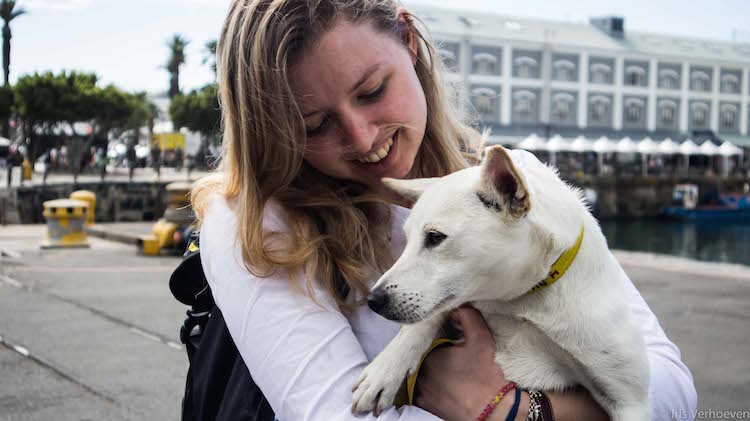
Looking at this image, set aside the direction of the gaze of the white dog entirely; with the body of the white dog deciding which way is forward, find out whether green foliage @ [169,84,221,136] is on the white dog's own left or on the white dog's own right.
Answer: on the white dog's own right

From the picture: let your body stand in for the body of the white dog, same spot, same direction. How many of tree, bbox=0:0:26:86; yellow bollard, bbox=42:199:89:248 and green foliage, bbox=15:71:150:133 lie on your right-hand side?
3

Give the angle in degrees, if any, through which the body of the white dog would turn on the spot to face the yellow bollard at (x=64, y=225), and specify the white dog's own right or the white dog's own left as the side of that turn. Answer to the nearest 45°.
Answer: approximately 90° to the white dog's own right

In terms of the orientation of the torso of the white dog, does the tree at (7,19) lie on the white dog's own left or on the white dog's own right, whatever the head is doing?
on the white dog's own right

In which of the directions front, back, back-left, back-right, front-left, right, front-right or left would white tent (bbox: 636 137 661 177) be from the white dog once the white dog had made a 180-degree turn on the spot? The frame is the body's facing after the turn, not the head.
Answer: front-left

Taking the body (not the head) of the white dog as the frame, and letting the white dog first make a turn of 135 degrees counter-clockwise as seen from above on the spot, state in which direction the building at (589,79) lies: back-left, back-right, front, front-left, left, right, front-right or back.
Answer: left

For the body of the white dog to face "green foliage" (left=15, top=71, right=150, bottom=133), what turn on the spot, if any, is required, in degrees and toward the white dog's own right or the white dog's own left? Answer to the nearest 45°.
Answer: approximately 90° to the white dog's own right

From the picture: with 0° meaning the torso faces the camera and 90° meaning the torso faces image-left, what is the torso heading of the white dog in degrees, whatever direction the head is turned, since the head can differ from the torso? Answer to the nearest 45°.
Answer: approximately 45°
